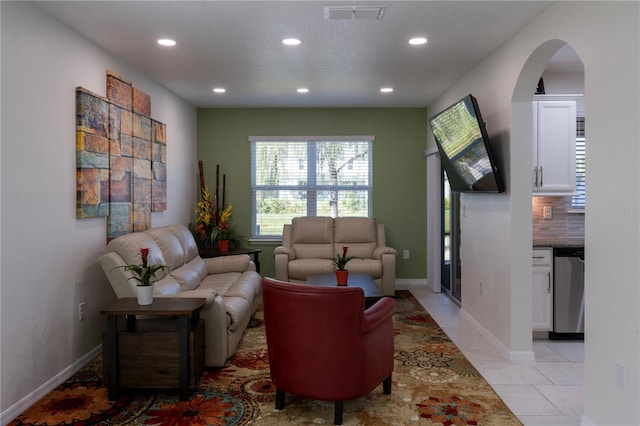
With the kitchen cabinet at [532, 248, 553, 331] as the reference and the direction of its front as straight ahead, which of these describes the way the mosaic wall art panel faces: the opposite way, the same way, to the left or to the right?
to the left

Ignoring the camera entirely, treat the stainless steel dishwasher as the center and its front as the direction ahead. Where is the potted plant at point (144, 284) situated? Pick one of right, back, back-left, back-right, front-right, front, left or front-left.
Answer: front-right

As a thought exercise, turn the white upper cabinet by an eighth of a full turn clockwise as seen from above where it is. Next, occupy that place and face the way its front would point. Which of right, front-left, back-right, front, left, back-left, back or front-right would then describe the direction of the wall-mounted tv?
front

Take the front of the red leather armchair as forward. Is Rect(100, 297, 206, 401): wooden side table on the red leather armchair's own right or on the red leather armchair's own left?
on the red leather armchair's own left

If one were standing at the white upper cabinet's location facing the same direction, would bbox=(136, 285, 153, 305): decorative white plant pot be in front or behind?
in front

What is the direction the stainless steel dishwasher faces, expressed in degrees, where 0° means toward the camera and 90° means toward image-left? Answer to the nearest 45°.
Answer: approximately 0°

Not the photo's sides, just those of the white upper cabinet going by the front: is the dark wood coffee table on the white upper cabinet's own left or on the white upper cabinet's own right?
on the white upper cabinet's own right
